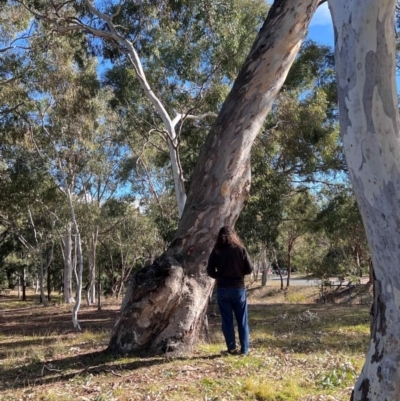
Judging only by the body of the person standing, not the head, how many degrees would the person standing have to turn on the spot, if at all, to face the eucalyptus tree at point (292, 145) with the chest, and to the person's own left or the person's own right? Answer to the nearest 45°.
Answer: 0° — they already face it

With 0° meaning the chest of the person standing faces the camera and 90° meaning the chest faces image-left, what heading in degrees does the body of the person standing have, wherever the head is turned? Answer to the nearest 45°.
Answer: approximately 180°

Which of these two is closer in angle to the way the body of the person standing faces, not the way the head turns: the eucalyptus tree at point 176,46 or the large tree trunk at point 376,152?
the eucalyptus tree

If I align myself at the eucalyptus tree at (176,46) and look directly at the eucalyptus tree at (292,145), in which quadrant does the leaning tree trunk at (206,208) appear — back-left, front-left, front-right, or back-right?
back-right

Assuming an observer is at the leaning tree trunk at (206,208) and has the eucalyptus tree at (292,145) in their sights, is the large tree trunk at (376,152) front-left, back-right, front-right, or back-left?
back-right

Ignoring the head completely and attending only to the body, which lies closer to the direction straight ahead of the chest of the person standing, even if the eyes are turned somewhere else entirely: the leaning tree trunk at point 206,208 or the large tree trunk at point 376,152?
the leaning tree trunk

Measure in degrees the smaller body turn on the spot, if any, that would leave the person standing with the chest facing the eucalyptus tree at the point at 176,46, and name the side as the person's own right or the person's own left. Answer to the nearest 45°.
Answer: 0° — they already face it

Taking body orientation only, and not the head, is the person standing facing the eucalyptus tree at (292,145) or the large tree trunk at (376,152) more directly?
the eucalyptus tree

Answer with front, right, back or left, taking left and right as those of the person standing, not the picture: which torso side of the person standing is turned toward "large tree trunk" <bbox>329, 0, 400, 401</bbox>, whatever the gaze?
back
